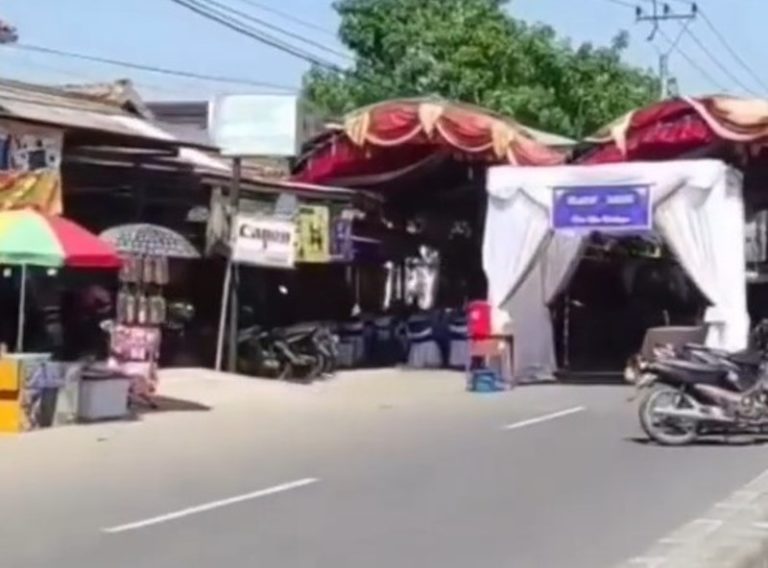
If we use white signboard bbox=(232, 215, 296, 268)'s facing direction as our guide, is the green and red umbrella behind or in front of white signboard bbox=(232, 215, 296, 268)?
in front

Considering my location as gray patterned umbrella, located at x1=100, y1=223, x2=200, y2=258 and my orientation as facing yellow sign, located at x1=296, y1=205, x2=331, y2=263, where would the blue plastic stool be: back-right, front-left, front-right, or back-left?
front-right

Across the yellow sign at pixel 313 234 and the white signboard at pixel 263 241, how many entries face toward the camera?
2

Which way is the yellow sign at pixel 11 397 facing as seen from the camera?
toward the camera

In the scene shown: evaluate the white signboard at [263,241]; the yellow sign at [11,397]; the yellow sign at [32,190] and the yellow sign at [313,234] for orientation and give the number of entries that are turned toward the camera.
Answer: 4

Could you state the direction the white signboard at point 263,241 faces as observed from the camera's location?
facing the viewer

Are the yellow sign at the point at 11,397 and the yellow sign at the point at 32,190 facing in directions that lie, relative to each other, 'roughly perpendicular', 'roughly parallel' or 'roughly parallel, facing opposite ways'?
roughly parallel

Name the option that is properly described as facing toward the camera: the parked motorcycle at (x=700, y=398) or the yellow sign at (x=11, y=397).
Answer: the yellow sign
